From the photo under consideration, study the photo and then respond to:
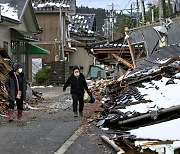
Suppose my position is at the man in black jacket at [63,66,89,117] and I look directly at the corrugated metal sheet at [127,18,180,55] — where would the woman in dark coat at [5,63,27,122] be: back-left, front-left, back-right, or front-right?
back-left

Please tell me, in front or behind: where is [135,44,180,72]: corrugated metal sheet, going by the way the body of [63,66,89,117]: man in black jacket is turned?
behind

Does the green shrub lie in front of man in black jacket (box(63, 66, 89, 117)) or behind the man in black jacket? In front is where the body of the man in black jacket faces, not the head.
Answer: behind

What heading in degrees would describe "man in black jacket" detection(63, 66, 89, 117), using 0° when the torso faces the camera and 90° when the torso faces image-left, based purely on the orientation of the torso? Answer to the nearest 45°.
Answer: approximately 0°

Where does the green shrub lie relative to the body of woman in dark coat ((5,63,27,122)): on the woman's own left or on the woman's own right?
on the woman's own left

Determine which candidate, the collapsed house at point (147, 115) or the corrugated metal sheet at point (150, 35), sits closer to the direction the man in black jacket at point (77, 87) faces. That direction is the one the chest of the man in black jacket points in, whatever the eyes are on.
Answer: the collapsed house

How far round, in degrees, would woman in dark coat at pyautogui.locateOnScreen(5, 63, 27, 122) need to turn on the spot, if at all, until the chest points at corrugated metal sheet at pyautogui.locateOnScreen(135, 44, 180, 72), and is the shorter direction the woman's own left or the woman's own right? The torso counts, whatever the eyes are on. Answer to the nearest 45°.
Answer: approximately 90° to the woman's own left

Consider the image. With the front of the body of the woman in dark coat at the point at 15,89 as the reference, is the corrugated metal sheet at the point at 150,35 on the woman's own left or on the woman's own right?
on the woman's own left
